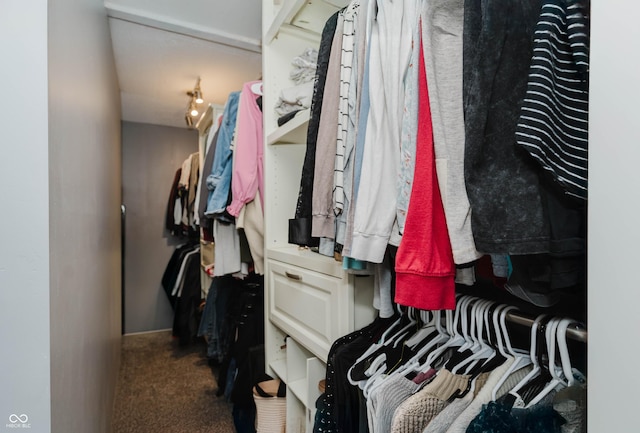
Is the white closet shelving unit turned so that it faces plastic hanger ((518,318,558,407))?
no

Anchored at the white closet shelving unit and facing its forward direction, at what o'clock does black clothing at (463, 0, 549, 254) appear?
The black clothing is roughly at 10 o'clock from the white closet shelving unit.

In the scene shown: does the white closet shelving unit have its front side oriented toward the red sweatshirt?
no

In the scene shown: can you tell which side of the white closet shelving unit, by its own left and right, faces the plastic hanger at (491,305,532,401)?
left

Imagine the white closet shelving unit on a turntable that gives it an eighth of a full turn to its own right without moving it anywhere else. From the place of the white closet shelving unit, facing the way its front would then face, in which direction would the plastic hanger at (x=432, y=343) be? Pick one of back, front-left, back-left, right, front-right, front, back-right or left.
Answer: back-left

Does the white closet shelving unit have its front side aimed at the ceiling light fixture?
no

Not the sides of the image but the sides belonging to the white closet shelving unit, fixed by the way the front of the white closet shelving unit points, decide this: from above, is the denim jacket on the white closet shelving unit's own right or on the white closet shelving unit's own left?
on the white closet shelving unit's own right

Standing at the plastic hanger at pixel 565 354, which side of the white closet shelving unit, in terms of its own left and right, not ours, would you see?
left

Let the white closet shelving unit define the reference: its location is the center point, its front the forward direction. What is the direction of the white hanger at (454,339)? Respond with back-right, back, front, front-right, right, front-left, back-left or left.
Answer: left

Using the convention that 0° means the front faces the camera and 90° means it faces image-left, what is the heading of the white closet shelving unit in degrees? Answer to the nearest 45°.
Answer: approximately 45°
